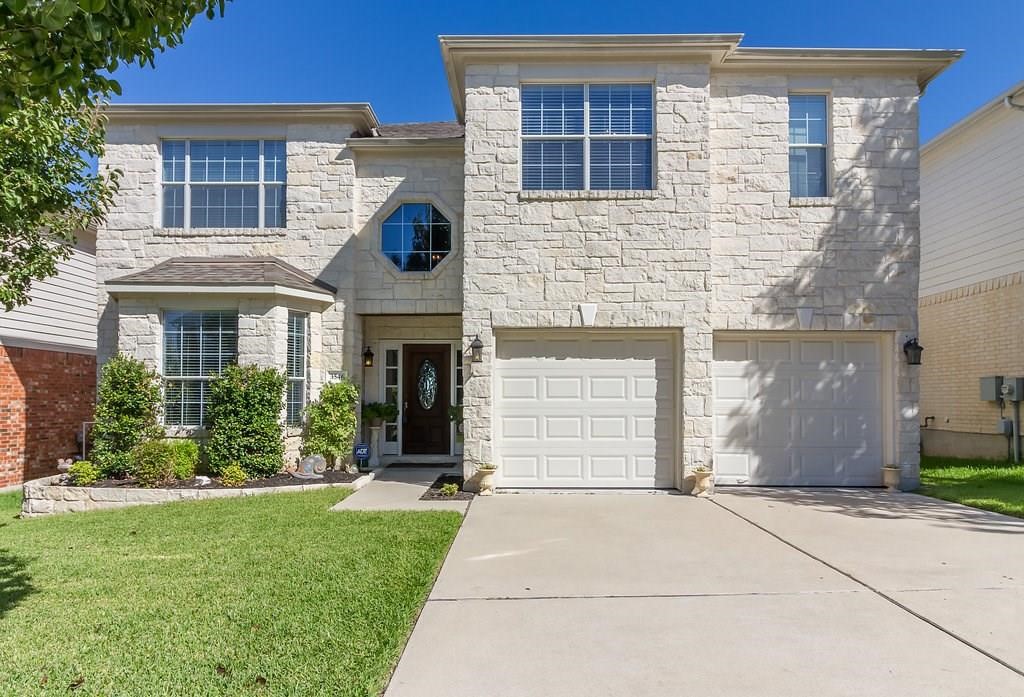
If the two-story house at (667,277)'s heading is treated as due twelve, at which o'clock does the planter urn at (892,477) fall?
The planter urn is roughly at 9 o'clock from the two-story house.

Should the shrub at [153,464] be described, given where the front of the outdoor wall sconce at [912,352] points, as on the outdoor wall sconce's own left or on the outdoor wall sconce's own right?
on the outdoor wall sconce's own right

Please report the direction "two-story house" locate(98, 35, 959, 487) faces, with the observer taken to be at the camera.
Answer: facing the viewer

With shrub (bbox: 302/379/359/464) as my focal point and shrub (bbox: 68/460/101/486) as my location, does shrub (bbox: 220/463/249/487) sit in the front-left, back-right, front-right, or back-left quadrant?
front-right

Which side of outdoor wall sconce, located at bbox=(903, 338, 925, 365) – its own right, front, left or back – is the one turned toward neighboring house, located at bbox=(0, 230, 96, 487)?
right

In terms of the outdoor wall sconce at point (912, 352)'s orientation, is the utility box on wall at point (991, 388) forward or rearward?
rearward

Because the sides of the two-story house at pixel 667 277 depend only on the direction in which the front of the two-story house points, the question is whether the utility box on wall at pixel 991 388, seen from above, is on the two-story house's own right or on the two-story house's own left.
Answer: on the two-story house's own left

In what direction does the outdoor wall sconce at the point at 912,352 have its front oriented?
toward the camera
